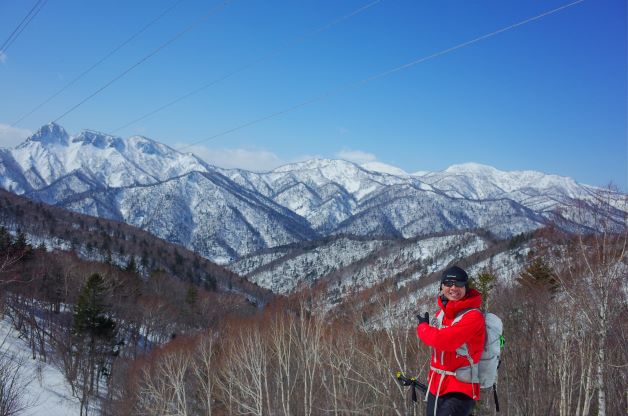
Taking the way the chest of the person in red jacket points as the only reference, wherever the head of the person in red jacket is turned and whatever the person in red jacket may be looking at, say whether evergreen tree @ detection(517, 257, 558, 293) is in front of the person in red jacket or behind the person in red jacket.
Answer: behind

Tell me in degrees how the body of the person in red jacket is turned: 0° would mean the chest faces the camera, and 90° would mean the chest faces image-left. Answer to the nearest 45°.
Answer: approximately 45°

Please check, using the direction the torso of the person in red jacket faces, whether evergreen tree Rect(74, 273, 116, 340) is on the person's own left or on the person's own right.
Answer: on the person's own right
